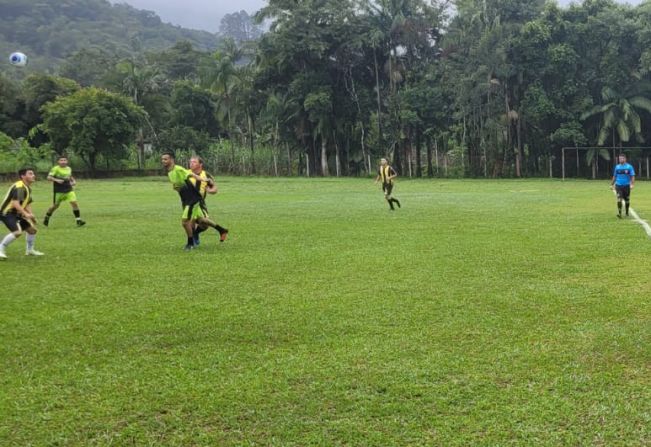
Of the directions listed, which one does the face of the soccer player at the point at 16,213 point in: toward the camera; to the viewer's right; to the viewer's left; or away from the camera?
to the viewer's right

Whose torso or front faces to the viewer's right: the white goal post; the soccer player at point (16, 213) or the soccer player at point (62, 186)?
the soccer player at point (16, 213)

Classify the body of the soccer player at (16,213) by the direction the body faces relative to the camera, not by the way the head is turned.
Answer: to the viewer's right

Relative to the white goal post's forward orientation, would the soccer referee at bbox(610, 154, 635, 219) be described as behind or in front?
in front

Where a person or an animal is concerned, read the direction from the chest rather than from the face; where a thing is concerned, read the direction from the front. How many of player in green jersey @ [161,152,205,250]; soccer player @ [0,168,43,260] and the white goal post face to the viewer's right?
1

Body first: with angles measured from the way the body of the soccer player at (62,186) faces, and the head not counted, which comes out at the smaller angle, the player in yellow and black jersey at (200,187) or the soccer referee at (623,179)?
the player in yellow and black jersey

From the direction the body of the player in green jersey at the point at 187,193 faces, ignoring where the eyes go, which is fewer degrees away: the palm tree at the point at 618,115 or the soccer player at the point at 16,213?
the soccer player

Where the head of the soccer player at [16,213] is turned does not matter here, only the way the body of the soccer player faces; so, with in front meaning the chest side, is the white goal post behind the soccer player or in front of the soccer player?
in front
